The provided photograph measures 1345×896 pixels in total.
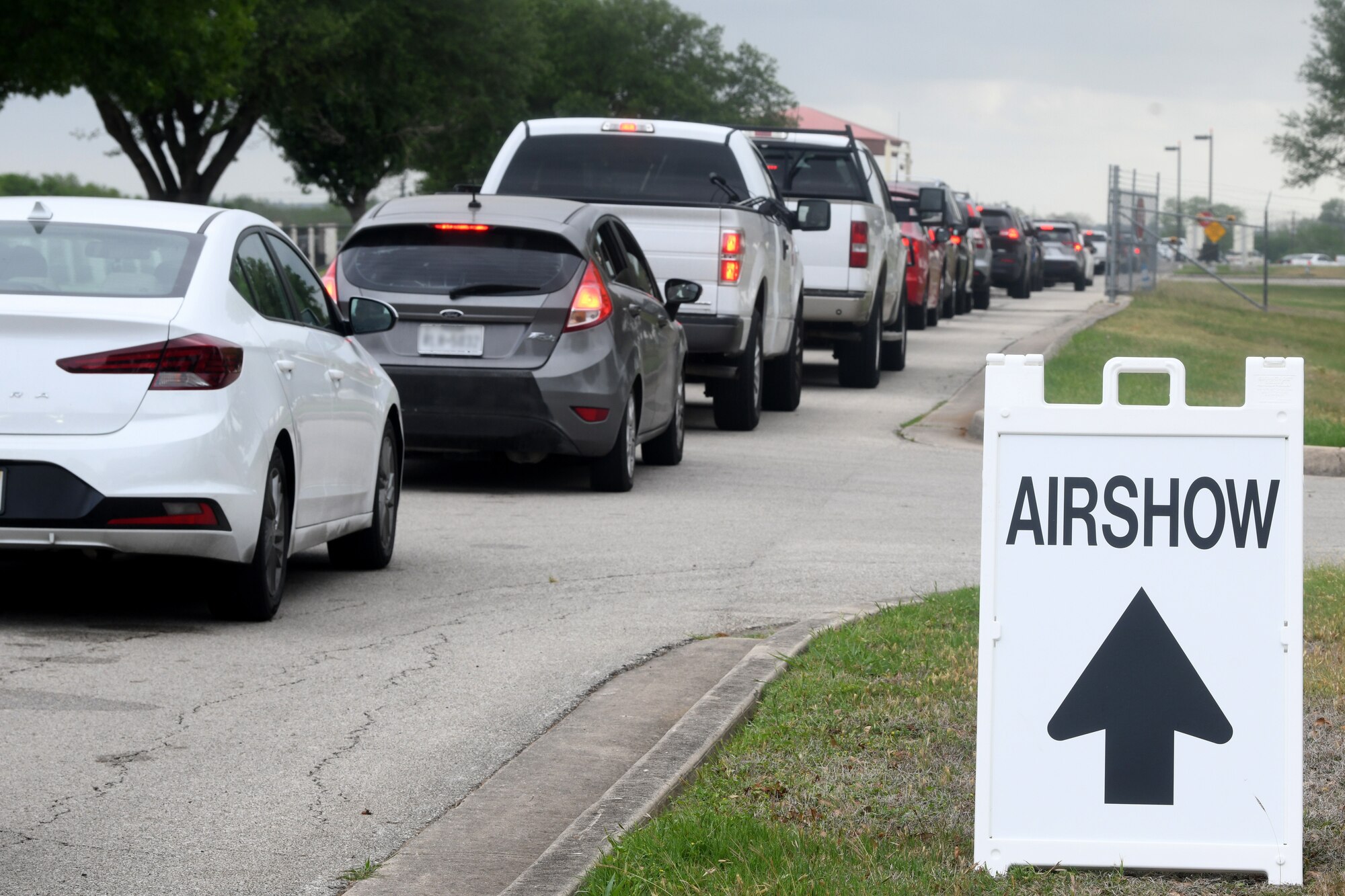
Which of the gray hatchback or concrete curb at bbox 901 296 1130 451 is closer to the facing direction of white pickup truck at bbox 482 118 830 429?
the concrete curb

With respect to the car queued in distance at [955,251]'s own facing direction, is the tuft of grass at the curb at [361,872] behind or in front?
behind

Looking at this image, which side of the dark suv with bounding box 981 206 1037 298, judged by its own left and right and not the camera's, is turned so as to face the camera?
back

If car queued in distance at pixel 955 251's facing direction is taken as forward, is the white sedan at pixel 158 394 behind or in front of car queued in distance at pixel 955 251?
behind

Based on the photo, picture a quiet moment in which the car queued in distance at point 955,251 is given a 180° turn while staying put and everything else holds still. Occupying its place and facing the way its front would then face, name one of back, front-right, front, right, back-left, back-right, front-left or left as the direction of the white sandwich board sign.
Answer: front

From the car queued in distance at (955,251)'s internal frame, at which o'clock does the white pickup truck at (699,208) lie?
The white pickup truck is roughly at 6 o'clock from the car queued in distance.

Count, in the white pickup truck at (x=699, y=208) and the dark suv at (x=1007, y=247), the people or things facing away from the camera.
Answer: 2

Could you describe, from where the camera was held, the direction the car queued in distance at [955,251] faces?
facing away from the viewer

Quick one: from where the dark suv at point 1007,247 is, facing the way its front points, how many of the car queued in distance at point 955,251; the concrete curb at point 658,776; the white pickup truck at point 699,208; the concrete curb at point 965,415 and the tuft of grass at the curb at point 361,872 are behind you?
5

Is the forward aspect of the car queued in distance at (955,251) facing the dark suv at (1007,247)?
yes

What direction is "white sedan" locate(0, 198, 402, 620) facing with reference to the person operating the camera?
facing away from the viewer and to the right of the viewer

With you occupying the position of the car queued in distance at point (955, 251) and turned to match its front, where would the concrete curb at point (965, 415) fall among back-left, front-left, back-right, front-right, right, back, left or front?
back

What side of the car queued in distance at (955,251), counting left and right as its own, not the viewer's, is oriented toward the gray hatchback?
back

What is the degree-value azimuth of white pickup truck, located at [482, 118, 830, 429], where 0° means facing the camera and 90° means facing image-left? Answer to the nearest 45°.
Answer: approximately 180°

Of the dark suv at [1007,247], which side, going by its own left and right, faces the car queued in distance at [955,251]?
back
